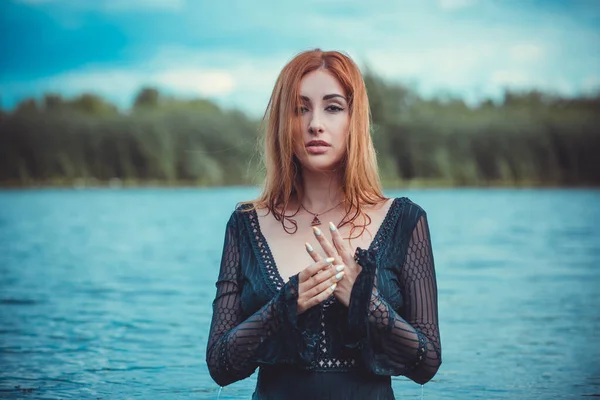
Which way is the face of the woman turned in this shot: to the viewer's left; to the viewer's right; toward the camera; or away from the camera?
toward the camera

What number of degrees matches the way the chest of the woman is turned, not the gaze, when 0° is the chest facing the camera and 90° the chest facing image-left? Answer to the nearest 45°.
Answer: approximately 0°
